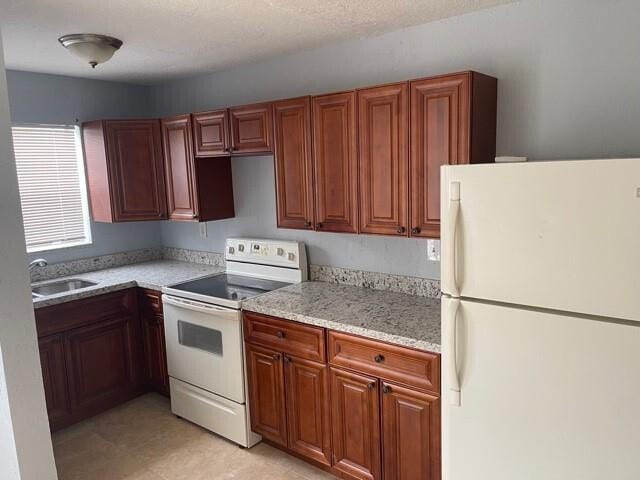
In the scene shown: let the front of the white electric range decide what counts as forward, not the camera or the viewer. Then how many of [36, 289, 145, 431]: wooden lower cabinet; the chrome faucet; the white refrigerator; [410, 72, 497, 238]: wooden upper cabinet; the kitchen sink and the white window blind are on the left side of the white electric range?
2

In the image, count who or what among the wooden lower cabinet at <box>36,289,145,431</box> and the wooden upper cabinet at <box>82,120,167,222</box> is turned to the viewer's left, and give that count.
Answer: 0

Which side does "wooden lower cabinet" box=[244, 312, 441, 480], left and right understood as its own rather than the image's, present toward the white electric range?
right

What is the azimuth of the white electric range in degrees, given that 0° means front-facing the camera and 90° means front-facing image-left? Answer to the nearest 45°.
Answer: approximately 45°

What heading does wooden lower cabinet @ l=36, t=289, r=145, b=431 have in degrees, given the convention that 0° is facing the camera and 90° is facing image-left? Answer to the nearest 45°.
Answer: approximately 315°

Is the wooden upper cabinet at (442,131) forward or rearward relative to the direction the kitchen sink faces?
forward

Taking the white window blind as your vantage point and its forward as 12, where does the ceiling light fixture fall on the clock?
The ceiling light fixture is roughly at 1 o'clock from the white window blind.

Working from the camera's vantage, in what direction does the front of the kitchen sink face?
facing the viewer and to the right of the viewer
